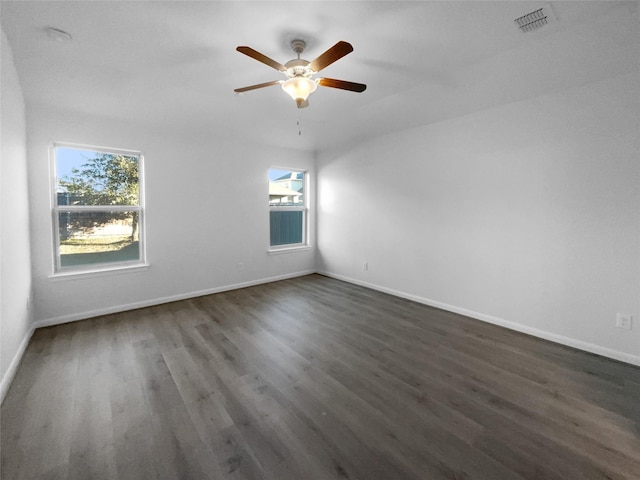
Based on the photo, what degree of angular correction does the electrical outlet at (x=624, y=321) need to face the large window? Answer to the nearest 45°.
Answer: approximately 45° to its right

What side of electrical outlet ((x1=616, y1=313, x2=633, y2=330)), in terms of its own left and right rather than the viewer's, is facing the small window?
right

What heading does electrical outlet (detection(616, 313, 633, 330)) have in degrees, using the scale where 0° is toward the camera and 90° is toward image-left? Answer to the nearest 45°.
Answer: approximately 0°
